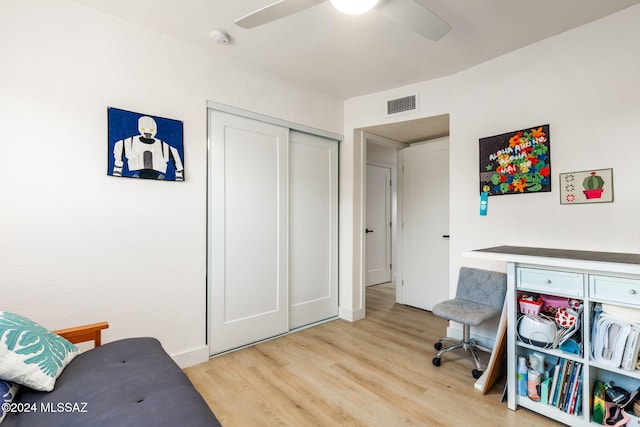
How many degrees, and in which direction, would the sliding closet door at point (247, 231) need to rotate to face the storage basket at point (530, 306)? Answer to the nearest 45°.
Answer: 0° — it already faces it

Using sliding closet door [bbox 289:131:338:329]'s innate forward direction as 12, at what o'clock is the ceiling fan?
The ceiling fan is roughly at 1 o'clock from the sliding closet door.

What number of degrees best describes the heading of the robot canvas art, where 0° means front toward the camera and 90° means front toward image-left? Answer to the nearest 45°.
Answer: approximately 315°

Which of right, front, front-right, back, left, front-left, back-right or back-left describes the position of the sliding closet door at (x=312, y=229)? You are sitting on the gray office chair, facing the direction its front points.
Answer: front-right

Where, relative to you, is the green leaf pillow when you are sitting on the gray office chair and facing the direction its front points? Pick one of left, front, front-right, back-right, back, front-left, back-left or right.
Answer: front

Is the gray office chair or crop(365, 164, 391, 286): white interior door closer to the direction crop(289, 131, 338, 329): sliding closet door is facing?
the gray office chair

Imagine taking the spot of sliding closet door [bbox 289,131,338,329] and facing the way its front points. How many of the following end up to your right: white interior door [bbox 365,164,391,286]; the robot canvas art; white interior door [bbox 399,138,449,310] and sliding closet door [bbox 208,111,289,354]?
2

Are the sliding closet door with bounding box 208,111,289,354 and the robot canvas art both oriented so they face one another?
no

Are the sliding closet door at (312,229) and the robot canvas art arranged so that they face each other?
no

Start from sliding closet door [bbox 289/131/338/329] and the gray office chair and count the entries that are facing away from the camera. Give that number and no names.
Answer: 0

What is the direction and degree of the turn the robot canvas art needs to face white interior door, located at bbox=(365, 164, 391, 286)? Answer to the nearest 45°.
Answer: approximately 90° to its left

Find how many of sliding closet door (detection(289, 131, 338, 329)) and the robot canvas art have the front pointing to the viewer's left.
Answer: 0

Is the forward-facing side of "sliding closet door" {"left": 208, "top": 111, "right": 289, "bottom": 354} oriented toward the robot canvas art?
no

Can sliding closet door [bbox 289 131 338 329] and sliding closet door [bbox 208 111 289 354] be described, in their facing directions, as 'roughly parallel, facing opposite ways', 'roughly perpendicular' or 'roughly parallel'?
roughly parallel

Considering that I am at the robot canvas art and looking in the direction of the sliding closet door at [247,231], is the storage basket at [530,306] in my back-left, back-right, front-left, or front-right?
front-right

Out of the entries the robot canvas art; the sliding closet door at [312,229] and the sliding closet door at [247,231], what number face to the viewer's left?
0

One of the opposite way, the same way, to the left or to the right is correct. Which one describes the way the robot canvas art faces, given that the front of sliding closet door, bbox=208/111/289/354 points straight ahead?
the same way

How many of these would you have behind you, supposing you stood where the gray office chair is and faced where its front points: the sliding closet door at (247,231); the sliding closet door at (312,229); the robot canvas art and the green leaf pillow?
0

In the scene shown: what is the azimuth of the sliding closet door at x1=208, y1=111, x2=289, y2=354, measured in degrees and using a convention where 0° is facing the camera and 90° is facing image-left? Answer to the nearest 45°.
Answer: approximately 315°

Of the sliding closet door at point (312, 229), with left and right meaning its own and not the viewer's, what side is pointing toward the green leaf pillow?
right

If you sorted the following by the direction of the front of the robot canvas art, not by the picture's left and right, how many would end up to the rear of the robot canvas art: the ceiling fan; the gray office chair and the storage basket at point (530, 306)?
0

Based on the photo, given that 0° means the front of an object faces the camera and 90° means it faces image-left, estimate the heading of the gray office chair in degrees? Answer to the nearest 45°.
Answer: approximately 45°

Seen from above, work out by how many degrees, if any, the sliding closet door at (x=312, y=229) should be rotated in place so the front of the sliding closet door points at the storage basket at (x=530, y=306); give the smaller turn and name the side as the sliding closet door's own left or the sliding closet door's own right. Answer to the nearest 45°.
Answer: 0° — it already faces it
